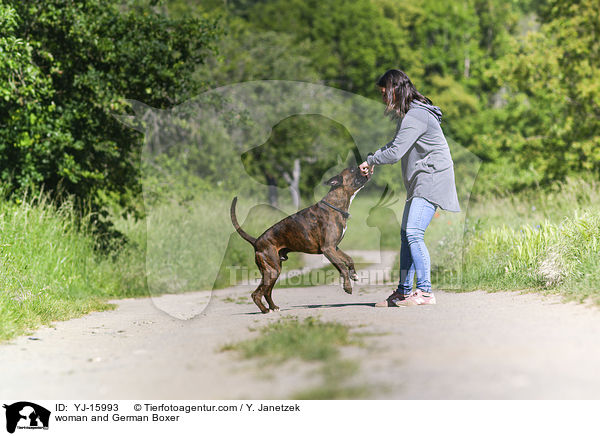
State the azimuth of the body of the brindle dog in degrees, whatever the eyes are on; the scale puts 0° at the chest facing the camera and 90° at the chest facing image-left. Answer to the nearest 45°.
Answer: approximately 270°

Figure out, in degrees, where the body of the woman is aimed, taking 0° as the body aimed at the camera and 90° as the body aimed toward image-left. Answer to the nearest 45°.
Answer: approximately 90°

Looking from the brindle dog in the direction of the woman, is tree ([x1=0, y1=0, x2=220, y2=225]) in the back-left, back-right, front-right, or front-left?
back-left

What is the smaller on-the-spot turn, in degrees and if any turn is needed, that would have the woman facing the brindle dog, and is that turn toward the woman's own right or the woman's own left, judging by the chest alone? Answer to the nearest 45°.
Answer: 0° — they already face it

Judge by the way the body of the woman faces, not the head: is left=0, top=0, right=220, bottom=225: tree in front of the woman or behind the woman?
in front

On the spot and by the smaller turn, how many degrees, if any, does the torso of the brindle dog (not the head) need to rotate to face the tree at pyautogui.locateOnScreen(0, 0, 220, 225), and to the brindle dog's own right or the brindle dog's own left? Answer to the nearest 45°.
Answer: approximately 135° to the brindle dog's own left

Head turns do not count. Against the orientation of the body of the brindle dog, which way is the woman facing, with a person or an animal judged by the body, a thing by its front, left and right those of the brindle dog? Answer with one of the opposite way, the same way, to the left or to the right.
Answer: the opposite way

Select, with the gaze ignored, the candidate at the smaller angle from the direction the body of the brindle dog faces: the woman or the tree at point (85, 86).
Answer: the woman

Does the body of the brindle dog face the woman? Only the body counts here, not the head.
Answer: yes

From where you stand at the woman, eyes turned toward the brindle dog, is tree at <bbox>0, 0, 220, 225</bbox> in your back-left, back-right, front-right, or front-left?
front-right

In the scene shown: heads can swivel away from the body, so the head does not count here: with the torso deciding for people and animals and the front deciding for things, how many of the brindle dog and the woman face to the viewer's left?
1

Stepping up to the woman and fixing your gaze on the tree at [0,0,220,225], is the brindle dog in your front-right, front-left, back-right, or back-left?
front-left
